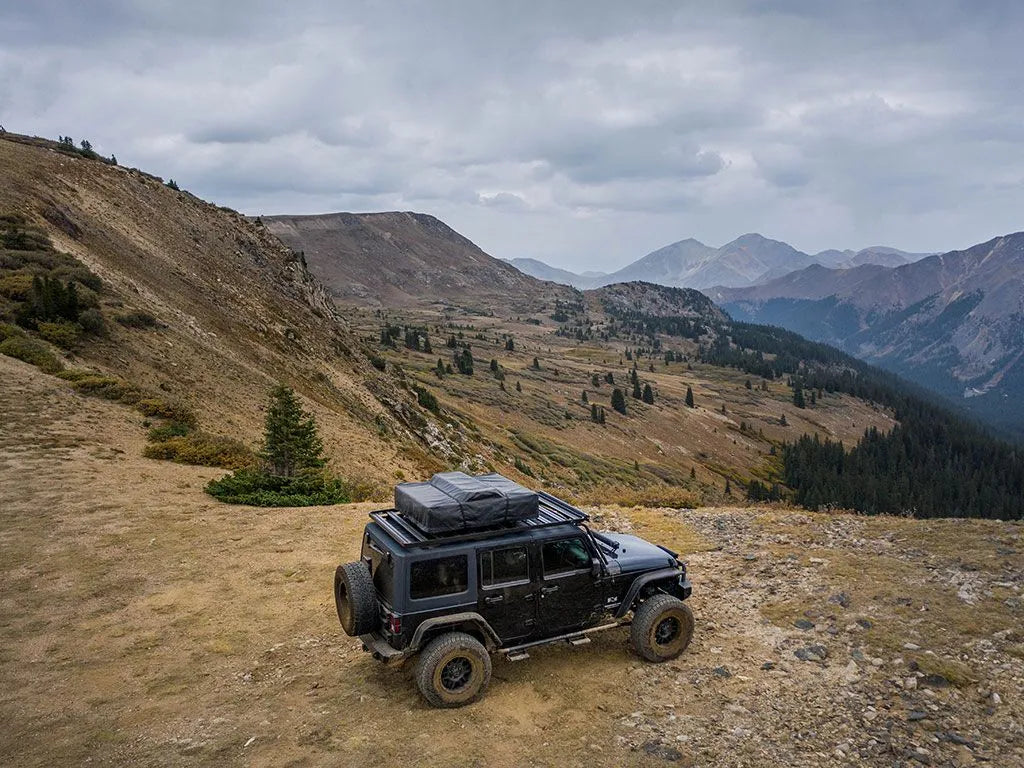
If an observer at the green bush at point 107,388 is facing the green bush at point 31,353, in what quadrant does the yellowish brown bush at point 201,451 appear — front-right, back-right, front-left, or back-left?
back-left

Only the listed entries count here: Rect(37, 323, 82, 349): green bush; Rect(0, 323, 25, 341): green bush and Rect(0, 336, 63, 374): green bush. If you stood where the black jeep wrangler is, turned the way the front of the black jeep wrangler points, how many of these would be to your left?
3

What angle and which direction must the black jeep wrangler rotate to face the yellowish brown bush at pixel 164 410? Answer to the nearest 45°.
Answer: approximately 90° to its left

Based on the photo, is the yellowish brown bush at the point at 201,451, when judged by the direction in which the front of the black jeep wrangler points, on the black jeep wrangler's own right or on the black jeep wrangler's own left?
on the black jeep wrangler's own left

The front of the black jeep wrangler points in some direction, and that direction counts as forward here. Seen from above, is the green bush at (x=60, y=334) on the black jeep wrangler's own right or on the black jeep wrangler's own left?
on the black jeep wrangler's own left

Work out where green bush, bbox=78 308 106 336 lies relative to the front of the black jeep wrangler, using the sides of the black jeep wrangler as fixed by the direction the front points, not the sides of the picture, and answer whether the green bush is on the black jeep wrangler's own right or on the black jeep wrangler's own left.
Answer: on the black jeep wrangler's own left

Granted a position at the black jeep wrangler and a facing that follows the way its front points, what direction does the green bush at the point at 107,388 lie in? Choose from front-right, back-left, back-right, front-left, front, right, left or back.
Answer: left

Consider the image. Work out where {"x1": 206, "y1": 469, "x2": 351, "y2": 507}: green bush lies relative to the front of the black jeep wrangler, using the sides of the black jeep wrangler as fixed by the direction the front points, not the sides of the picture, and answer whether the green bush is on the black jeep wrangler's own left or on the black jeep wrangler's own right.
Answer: on the black jeep wrangler's own left

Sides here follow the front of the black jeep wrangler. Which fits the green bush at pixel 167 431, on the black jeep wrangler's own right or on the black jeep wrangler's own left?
on the black jeep wrangler's own left

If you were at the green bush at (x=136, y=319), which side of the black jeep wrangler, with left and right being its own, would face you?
left

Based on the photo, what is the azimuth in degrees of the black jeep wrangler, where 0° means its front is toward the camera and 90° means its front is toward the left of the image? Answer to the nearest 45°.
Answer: approximately 225°
